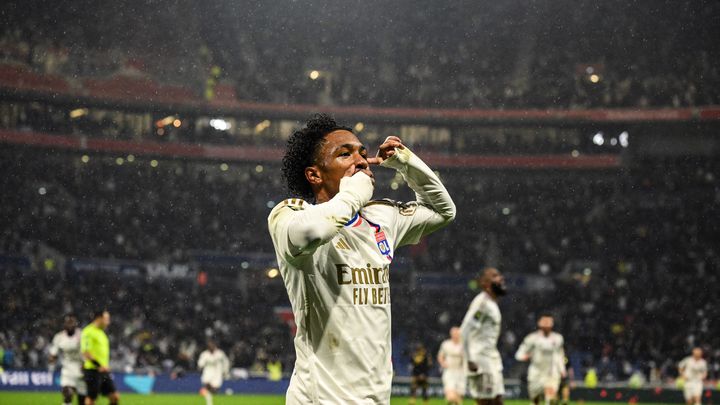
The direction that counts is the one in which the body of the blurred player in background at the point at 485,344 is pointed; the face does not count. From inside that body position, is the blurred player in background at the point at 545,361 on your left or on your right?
on your left

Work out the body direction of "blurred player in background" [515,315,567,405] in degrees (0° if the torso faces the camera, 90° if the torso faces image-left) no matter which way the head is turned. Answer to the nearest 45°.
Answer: approximately 0°

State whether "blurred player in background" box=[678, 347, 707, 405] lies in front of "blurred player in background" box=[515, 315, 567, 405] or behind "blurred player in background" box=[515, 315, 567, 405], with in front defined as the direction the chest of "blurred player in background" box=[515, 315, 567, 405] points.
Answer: behind
